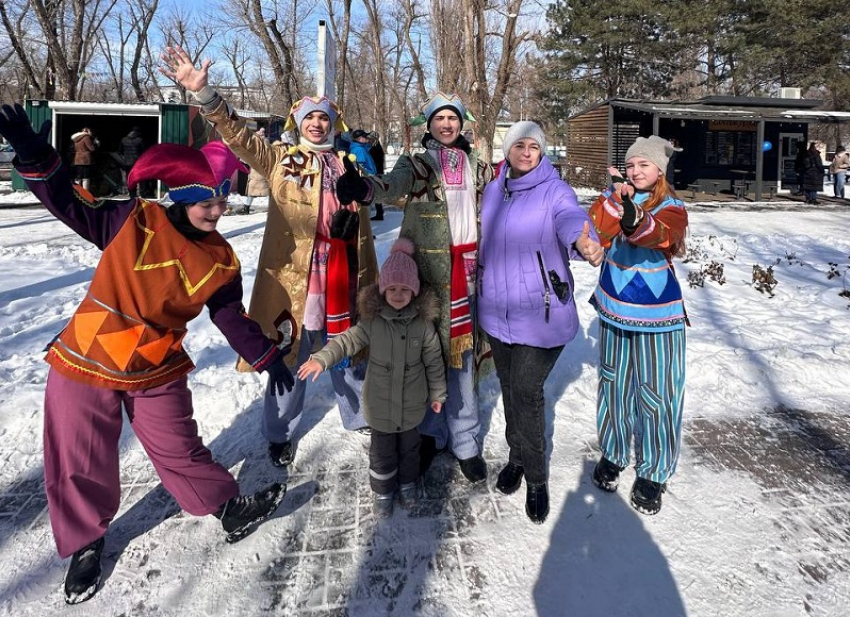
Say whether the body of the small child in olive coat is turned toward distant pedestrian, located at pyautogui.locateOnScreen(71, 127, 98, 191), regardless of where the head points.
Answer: no

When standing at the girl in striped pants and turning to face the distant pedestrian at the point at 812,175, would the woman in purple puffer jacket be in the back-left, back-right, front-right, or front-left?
back-left

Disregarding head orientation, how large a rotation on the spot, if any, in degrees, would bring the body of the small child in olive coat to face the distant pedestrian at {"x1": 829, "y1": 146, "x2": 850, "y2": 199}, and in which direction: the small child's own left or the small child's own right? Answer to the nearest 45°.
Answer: approximately 135° to the small child's own left

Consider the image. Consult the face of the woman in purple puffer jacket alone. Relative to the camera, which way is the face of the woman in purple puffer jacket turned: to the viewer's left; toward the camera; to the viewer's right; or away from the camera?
toward the camera

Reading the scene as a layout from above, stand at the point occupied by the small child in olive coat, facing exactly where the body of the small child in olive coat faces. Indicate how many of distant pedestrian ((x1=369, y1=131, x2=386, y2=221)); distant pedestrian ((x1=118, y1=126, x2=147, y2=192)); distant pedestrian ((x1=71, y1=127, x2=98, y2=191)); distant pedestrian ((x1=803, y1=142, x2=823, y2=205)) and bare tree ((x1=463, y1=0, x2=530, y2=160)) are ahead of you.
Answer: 0

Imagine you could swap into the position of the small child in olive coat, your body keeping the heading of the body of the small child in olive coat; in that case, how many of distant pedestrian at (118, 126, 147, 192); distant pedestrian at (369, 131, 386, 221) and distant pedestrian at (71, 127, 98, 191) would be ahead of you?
0

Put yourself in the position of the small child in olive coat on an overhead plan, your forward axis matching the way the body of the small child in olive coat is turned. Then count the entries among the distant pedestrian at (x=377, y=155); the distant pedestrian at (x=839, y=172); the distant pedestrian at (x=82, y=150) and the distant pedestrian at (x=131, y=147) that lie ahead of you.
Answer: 0

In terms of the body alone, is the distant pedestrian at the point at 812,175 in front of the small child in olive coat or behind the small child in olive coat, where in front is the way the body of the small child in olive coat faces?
behind

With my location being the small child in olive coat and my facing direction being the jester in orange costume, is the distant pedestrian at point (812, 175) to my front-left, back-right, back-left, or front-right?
back-right

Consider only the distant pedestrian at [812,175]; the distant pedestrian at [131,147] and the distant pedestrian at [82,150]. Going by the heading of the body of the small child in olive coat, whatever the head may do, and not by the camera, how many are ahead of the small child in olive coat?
0

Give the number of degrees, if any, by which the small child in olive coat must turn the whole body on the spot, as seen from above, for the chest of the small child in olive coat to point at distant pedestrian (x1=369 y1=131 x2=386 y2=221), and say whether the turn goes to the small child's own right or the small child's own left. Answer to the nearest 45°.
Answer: approximately 180°

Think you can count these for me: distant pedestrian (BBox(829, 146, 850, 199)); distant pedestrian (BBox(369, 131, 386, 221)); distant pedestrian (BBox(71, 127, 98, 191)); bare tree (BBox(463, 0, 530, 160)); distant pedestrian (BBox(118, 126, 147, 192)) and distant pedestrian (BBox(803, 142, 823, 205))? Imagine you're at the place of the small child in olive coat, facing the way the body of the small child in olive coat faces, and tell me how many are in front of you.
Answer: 0

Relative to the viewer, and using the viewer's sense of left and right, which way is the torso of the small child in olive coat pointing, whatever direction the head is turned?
facing the viewer

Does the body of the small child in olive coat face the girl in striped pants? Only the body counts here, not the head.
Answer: no

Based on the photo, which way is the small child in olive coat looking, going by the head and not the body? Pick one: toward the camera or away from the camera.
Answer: toward the camera

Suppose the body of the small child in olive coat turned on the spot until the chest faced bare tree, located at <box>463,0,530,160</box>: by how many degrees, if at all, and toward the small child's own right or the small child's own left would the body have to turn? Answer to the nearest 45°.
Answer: approximately 180°
